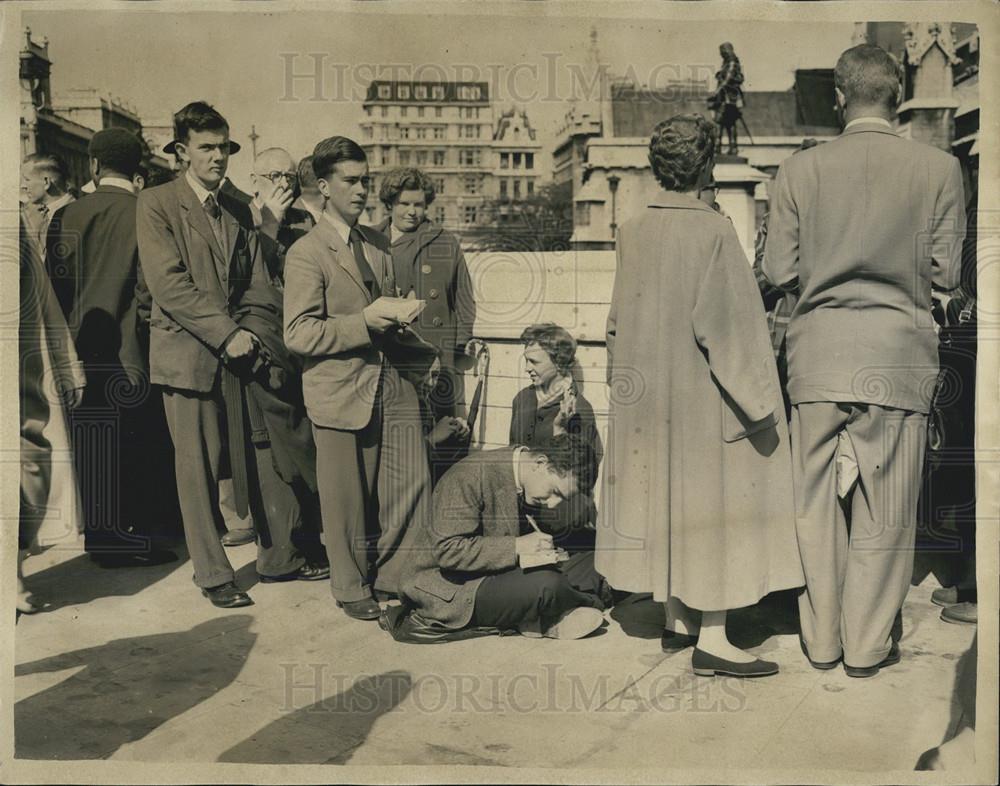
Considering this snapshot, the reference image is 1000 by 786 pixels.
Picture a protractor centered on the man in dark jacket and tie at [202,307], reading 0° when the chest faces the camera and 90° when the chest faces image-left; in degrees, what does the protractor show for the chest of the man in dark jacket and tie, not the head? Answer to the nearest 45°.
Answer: approximately 315°

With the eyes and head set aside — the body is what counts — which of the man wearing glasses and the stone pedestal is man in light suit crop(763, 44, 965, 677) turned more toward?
the stone pedestal

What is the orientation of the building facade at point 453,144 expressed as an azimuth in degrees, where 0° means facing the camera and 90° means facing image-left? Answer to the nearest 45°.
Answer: approximately 0°

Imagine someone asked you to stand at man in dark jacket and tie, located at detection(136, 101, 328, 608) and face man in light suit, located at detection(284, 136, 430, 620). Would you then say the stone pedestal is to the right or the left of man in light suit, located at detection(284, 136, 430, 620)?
left

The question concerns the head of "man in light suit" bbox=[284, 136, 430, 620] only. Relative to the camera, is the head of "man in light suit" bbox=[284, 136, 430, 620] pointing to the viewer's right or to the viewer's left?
to the viewer's right

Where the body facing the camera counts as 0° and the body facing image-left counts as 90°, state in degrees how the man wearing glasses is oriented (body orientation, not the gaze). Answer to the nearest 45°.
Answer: approximately 315°

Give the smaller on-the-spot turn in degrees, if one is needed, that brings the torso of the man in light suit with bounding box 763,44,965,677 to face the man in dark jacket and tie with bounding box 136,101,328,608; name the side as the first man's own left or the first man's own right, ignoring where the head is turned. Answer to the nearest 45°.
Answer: approximately 90° to the first man's own left

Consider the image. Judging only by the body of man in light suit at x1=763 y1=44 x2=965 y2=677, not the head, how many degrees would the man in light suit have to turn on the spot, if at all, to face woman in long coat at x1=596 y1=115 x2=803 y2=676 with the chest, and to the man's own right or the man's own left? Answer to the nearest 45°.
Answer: approximately 90° to the man's own left

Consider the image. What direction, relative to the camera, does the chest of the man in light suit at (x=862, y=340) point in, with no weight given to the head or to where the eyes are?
away from the camera
